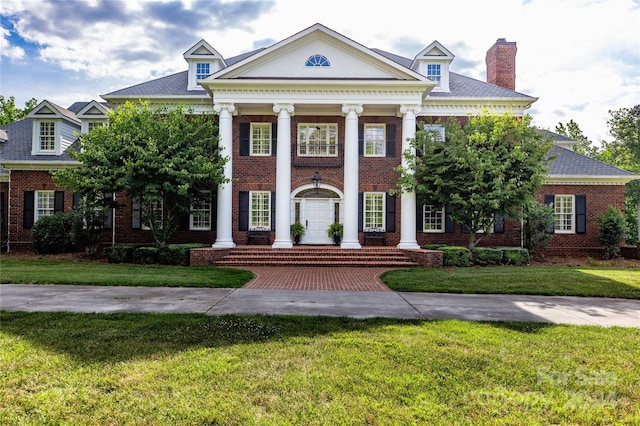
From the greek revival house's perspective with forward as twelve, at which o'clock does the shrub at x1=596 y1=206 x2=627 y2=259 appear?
The shrub is roughly at 9 o'clock from the greek revival house.

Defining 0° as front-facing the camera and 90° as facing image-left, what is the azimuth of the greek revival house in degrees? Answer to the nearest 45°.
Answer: approximately 0°

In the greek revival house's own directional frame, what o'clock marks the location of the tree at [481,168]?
The tree is roughly at 10 o'clock from the greek revival house.

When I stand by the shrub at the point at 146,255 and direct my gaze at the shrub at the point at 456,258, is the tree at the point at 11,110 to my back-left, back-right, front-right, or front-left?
back-left

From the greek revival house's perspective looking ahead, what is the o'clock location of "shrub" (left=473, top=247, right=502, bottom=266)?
The shrub is roughly at 10 o'clock from the greek revival house.

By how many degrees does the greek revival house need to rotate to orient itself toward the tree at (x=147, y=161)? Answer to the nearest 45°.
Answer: approximately 45° to its right

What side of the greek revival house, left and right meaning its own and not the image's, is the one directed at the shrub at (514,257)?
left

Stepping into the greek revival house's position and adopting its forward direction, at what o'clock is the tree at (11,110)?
The tree is roughly at 4 o'clock from the greek revival house.

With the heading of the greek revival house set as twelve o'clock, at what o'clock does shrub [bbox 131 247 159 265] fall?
The shrub is roughly at 2 o'clock from the greek revival house.
